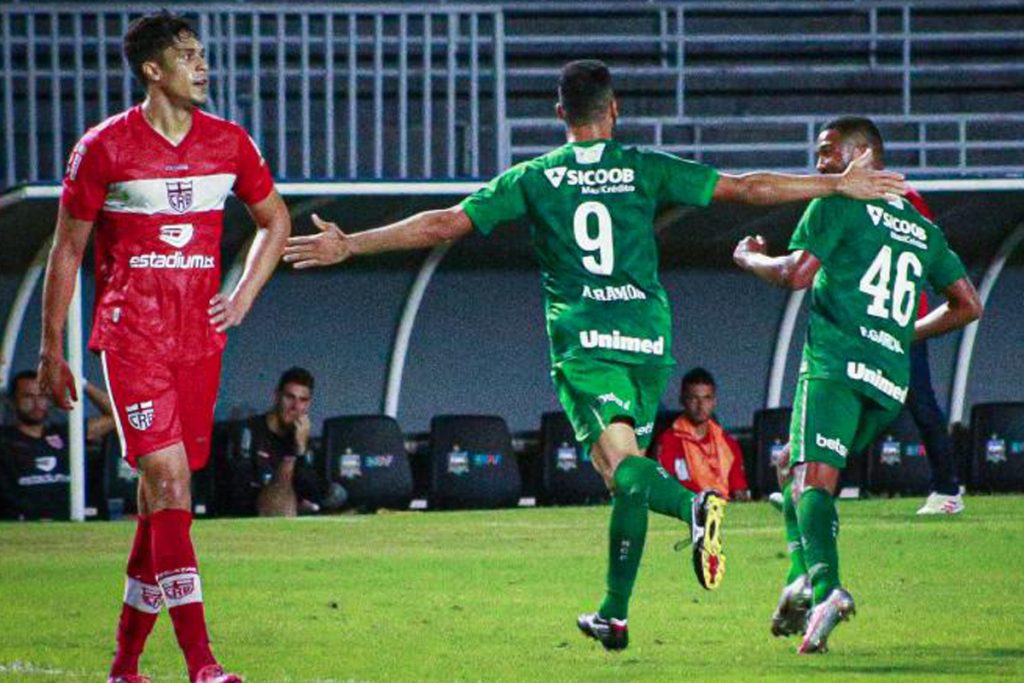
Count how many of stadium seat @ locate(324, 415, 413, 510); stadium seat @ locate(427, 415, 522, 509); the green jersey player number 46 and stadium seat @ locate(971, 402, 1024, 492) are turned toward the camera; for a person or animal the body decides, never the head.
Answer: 3

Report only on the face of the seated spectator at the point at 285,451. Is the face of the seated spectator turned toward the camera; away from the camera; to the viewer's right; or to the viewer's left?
toward the camera

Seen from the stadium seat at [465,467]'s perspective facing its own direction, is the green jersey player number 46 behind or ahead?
ahead

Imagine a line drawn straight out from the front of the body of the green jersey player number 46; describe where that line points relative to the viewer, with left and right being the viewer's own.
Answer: facing away from the viewer and to the left of the viewer

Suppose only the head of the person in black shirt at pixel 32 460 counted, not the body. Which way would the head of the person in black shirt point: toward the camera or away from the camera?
toward the camera

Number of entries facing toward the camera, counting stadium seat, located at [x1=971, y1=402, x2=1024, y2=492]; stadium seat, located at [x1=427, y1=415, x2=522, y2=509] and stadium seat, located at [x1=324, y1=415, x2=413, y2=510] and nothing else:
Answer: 3

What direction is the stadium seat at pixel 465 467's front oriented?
toward the camera

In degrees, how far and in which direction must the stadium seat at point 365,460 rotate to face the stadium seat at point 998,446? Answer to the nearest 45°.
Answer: approximately 90° to its left

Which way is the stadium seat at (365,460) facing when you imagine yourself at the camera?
facing the viewer

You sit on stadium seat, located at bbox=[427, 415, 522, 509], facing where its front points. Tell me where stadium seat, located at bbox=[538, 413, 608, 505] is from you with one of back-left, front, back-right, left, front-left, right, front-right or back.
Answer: left

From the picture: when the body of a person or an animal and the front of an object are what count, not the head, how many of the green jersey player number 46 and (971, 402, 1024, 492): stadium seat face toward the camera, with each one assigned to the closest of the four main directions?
1

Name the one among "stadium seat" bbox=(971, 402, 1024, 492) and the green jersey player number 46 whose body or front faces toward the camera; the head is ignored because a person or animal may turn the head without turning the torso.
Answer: the stadium seat

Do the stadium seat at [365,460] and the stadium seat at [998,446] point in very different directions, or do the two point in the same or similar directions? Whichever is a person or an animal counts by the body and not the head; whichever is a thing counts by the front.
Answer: same or similar directions

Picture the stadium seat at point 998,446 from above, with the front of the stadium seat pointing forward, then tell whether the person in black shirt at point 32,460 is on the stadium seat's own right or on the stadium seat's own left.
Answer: on the stadium seat's own right

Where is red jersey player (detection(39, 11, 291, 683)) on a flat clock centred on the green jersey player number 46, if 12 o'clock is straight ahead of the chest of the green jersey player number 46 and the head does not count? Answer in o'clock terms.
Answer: The red jersey player is roughly at 9 o'clock from the green jersey player number 46.

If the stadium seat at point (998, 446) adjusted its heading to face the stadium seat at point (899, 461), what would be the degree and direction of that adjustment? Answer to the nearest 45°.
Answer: approximately 90° to its right

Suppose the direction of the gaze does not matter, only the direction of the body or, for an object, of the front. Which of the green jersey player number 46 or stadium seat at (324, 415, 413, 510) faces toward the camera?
the stadium seat

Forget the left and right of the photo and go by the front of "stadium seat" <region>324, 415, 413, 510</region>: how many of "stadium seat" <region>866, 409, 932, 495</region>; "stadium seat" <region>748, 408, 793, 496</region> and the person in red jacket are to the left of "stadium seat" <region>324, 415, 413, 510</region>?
3

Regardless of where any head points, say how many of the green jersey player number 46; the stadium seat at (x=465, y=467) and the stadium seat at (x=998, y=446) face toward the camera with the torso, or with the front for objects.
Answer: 2

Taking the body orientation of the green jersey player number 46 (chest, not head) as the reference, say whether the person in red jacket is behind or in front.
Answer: in front

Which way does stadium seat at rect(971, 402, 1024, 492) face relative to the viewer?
toward the camera
